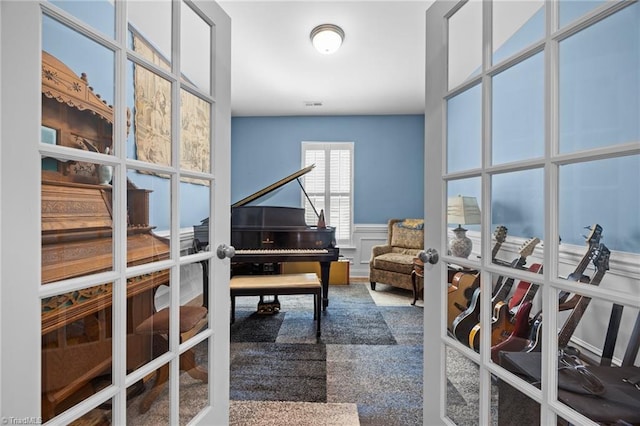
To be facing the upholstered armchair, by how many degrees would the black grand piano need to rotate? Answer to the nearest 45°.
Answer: approximately 90° to its left

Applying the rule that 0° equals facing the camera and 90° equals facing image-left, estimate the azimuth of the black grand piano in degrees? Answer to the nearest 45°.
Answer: approximately 0°

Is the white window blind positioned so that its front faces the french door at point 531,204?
yes

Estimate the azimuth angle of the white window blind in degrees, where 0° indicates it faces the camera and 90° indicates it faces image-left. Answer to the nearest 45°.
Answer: approximately 0°

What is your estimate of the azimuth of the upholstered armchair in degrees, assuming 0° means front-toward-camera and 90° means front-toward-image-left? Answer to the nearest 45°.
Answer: approximately 45°

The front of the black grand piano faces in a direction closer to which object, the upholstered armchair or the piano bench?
the piano bench

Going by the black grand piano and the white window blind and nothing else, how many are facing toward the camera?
2

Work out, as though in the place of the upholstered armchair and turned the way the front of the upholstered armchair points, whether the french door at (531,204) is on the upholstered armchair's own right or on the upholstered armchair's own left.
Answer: on the upholstered armchair's own left
